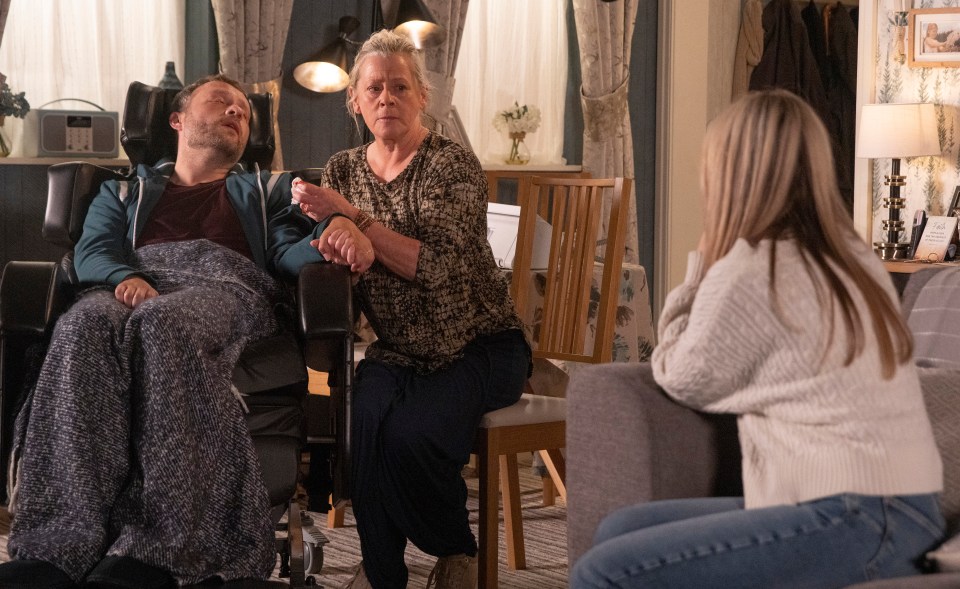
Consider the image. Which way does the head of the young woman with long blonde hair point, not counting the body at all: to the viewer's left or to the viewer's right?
to the viewer's left

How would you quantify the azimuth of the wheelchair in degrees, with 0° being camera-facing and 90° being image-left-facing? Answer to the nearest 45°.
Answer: approximately 0°

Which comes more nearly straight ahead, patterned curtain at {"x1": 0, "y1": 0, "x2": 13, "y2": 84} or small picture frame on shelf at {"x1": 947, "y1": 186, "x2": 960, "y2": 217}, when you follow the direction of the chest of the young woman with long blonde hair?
the patterned curtain

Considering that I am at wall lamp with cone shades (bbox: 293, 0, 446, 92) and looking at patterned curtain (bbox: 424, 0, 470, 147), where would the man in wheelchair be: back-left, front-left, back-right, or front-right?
back-right

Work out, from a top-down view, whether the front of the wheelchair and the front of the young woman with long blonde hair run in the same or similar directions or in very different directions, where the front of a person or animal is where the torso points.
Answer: very different directions

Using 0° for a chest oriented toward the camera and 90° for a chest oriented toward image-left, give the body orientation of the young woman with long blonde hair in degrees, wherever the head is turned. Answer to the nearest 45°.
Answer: approximately 135°

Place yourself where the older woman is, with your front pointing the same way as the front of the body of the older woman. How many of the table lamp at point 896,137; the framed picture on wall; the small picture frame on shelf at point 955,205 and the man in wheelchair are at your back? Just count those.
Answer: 3
